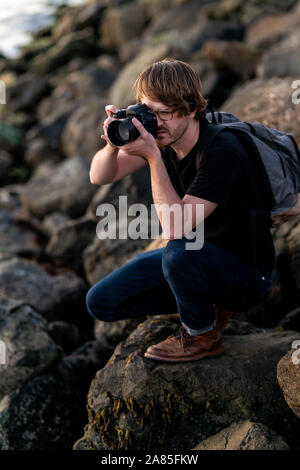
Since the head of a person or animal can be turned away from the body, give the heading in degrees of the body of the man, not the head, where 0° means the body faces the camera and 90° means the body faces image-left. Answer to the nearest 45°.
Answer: approximately 45°

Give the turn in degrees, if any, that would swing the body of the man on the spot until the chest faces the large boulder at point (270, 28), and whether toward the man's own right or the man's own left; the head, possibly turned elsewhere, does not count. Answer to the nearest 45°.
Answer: approximately 135° to the man's own right

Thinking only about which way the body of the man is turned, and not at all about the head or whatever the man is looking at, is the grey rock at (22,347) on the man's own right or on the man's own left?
on the man's own right

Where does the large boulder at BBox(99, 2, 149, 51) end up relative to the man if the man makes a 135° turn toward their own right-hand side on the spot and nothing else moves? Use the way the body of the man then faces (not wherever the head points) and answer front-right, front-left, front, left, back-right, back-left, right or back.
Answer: front

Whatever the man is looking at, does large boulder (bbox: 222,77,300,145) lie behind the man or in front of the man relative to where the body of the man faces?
behind

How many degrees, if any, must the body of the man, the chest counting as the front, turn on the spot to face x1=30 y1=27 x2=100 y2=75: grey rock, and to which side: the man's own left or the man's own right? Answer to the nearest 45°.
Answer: approximately 135° to the man's own right

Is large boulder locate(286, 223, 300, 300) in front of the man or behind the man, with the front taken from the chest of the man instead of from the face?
behind

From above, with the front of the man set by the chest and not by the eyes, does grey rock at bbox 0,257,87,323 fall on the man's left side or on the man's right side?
on the man's right side

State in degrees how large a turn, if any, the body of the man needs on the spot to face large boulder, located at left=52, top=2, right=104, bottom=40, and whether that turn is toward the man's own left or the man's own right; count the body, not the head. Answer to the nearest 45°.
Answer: approximately 135° to the man's own right
